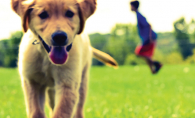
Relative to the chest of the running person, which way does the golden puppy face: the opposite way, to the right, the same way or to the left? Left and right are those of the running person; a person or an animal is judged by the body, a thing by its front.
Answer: to the left

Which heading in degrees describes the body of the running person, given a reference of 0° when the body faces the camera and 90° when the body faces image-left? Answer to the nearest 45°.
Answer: approximately 90°

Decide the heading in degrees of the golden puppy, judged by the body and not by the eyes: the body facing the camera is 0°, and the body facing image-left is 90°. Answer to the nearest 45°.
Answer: approximately 0°

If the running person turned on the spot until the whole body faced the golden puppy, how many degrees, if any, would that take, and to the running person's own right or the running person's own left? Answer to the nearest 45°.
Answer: approximately 45° to the running person's own left

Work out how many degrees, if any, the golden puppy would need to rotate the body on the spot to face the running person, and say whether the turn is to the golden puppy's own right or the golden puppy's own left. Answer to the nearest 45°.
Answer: approximately 135° to the golden puppy's own left

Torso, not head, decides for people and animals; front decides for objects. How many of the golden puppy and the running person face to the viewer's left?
1
